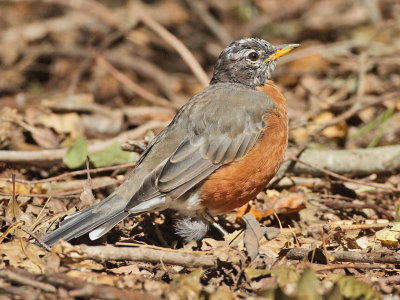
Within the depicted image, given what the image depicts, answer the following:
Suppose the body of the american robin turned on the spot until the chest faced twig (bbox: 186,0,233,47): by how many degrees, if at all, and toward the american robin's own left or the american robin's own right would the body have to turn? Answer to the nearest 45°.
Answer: approximately 90° to the american robin's own left

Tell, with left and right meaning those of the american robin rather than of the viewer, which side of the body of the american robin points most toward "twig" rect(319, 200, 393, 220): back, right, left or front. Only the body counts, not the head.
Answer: front

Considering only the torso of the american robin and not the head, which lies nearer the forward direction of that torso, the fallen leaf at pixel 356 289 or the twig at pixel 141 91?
the fallen leaf

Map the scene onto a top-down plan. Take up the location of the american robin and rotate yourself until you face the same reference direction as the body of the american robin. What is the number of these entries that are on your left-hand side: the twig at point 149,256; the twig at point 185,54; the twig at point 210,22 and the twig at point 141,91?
3

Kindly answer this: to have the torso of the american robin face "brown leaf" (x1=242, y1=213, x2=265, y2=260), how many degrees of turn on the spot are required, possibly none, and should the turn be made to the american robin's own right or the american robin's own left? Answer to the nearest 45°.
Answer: approximately 45° to the american robin's own right

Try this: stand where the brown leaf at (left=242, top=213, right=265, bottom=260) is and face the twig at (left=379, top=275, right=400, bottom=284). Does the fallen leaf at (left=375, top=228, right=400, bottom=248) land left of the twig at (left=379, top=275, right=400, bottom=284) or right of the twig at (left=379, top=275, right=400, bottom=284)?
left

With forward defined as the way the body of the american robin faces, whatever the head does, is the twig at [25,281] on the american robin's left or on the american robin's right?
on the american robin's right

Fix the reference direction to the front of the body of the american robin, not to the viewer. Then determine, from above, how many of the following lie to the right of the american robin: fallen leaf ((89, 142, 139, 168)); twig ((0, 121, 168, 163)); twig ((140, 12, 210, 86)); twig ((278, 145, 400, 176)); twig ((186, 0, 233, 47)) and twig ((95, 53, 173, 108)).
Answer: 0

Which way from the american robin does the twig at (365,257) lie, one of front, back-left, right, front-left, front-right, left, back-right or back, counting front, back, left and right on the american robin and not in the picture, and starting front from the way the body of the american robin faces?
front-right

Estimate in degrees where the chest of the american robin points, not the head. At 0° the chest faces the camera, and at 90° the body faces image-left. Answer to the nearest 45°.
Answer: approximately 270°

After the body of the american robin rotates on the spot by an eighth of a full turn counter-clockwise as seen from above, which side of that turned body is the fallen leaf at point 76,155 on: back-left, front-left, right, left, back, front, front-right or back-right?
left

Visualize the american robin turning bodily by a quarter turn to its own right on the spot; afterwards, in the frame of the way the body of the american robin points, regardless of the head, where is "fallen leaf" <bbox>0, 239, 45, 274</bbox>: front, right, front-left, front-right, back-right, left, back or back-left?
front-right

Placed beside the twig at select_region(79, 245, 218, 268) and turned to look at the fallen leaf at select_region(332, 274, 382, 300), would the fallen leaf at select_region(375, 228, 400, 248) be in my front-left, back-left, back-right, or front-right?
front-left
